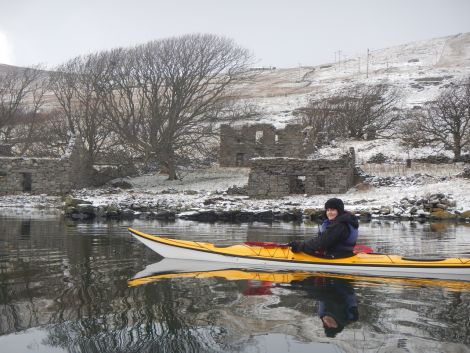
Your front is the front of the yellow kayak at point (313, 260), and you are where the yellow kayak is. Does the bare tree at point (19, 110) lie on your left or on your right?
on your right

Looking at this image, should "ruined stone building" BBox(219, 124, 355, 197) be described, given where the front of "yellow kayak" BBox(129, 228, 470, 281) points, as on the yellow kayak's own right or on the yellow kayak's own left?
on the yellow kayak's own right

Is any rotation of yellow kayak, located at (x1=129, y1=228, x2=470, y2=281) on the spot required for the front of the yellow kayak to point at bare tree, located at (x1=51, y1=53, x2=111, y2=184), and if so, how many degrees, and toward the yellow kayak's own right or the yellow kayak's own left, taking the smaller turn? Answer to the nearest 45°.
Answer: approximately 45° to the yellow kayak's own right

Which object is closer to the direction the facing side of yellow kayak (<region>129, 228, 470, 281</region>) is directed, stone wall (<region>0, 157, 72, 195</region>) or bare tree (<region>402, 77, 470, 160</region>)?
the stone wall

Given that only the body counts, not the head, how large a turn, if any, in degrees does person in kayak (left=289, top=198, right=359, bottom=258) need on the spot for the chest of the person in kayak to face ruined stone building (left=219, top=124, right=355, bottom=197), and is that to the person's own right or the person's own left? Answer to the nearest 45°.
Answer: approximately 90° to the person's own right

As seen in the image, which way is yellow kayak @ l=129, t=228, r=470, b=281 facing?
to the viewer's left

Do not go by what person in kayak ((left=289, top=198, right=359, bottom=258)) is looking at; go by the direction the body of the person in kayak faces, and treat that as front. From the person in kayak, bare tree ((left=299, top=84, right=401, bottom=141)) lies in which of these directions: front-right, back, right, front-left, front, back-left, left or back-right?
right

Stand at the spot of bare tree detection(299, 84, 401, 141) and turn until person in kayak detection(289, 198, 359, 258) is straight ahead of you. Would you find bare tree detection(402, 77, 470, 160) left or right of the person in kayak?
left

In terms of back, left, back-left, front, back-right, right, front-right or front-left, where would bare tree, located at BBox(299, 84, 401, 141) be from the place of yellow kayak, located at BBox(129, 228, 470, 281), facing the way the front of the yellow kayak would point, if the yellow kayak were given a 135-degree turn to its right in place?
front-left

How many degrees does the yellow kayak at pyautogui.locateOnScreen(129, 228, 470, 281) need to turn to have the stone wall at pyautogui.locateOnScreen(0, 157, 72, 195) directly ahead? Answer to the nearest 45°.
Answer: approximately 45° to its right

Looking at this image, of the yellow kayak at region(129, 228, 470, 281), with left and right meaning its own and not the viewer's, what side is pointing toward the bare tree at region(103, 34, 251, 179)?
right

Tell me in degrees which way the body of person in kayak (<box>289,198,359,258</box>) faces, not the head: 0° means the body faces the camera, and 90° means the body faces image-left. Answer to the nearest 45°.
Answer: approximately 90°
